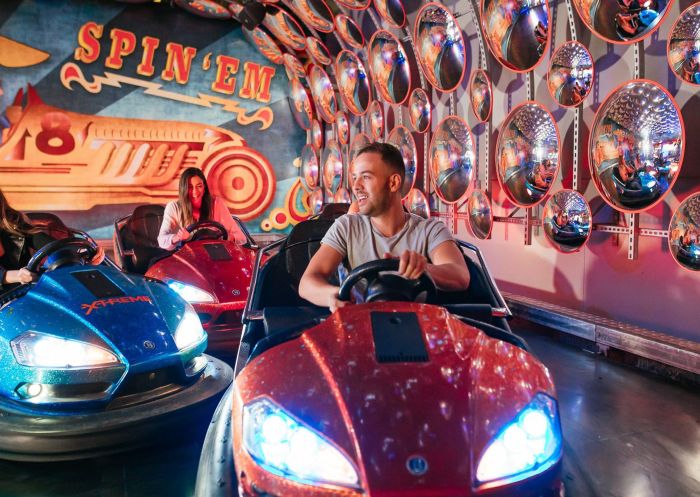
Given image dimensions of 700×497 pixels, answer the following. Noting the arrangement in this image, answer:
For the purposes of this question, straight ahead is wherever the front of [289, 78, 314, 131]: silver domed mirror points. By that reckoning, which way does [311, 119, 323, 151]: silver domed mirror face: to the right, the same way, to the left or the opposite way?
the same way

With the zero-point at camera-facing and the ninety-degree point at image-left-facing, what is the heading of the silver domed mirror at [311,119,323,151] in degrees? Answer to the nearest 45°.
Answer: approximately 45°

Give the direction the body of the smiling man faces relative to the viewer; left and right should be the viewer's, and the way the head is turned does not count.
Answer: facing the viewer

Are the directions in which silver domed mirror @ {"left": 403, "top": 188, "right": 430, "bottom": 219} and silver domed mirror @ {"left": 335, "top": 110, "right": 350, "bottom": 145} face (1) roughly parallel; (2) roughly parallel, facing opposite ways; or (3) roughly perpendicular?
roughly parallel

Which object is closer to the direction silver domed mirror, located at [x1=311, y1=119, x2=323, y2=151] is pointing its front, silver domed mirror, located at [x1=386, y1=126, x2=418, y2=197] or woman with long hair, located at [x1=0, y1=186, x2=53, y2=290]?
the woman with long hair

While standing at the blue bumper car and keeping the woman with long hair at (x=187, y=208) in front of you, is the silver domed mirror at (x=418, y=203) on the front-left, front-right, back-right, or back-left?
front-right

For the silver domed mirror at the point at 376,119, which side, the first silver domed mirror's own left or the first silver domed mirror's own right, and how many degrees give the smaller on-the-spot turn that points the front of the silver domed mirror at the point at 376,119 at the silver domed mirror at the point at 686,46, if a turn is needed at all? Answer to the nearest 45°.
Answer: approximately 45° to the first silver domed mirror's own left

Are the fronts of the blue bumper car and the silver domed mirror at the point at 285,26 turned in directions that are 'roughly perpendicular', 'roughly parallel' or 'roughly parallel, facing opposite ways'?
roughly perpendicular

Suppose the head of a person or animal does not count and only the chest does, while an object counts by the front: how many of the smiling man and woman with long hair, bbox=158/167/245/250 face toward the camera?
2

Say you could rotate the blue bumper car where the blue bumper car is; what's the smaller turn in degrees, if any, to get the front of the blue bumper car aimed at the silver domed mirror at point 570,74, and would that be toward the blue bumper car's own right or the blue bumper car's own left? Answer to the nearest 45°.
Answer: approximately 45° to the blue bumper car's own left

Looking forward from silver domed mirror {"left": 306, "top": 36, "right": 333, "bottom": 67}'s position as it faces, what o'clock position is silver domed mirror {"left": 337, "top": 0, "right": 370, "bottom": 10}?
silver domed mirror {"left": 337, "top": 0, "right": 370, "bottom": 10} is roughly at 10 o'clock from silver domed mirror {"left": 306, "top": 36, "right": 333, "bottom": 67}.

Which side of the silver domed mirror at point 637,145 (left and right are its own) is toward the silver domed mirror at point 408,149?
right

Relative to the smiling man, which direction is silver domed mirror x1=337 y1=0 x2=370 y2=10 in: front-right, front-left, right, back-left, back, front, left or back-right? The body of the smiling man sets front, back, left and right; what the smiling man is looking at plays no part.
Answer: back

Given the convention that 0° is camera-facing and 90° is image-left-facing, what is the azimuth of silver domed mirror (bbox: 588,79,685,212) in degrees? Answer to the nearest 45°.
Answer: approximately 45°

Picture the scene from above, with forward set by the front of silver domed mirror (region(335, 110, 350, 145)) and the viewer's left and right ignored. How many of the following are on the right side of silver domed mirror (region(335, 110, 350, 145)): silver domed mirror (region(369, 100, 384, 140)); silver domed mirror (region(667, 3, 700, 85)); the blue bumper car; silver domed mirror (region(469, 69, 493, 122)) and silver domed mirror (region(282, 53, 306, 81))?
1
